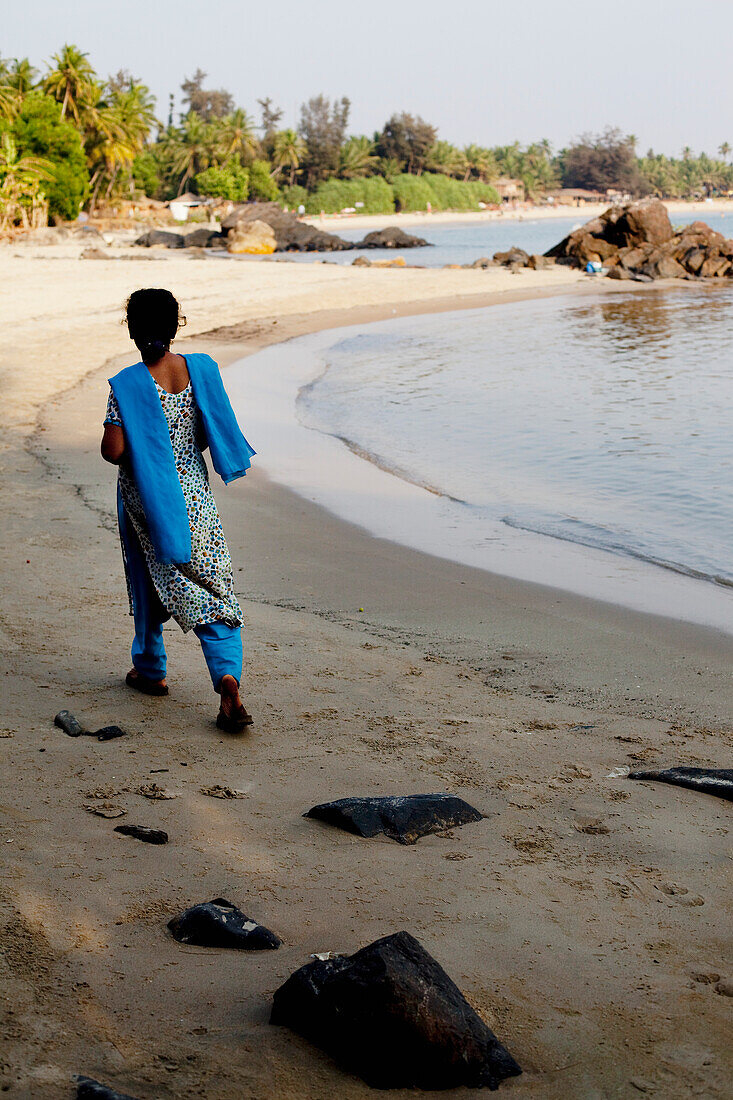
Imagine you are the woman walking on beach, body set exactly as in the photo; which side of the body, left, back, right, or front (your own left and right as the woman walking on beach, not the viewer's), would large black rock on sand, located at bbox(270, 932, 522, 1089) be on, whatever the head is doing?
back

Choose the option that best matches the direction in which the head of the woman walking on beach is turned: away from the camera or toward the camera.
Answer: away from the camera

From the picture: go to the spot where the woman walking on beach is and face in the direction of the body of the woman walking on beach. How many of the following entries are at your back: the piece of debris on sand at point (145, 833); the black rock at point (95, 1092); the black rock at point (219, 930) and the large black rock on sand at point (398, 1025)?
4

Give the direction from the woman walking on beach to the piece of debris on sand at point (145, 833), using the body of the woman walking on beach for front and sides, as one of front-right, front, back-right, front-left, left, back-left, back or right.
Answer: back

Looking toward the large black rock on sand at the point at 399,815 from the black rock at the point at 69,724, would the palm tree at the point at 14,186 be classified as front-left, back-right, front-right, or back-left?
back-left

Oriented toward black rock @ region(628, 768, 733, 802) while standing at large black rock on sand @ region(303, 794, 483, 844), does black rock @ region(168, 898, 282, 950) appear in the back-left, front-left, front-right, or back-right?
back-right

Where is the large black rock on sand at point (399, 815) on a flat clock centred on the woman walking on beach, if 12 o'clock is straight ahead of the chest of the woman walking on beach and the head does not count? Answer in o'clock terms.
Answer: The large black rock on sand is roughly at 5 o'clock from the woman walking on beach.

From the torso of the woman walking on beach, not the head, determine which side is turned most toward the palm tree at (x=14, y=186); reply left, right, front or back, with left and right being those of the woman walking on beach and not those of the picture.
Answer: front

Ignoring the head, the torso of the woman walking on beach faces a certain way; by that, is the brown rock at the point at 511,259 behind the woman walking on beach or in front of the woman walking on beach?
in front

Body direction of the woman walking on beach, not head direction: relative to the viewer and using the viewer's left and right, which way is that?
facing away from the viewer

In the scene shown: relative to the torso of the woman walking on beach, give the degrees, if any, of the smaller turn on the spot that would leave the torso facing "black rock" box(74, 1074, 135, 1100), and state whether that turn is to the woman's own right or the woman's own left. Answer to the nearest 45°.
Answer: approximately 180°

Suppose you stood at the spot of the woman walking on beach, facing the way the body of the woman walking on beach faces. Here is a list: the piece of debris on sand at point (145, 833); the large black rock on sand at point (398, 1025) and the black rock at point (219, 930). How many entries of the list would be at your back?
3

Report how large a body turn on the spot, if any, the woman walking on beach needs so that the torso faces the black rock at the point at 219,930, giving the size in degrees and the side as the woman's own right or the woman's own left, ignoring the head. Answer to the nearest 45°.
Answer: approximately 180°

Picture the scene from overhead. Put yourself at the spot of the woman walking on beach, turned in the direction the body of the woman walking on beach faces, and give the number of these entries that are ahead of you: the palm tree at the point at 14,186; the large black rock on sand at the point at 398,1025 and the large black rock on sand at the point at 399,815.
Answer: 1
